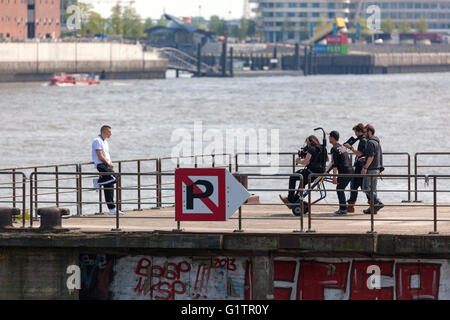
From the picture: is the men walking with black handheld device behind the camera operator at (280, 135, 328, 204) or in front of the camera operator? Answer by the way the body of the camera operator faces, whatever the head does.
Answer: behind

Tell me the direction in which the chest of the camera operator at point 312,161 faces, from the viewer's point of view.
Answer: to the viewer's left

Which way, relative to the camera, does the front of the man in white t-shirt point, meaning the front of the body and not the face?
to the viewer's right

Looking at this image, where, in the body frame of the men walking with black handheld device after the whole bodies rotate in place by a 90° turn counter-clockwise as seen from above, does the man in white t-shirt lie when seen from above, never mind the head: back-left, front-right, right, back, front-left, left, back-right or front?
right

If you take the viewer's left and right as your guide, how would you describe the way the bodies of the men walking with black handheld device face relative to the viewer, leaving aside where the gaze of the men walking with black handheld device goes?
facing to the left of the viewer

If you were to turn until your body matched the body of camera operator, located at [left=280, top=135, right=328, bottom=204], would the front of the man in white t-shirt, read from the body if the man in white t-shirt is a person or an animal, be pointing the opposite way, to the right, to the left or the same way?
the opposite way

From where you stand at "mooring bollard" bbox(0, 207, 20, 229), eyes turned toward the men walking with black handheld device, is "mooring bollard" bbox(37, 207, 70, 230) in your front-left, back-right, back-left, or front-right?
front-right

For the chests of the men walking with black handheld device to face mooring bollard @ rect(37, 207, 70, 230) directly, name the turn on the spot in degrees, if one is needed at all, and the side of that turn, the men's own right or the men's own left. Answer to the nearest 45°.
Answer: approximately 45° to the men's own left

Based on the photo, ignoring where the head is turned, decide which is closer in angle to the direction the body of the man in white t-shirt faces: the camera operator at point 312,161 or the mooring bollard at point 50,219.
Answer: the camera operator

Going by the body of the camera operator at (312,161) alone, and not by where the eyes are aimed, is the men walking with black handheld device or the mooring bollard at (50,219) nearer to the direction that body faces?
the mooring bollard

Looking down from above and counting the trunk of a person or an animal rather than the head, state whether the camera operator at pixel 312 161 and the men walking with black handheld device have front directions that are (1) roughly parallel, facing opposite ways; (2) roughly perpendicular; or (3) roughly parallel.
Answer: roughly parallel
